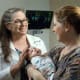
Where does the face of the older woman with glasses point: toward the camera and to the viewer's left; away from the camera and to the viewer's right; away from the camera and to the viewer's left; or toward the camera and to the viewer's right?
toward the camera and to the viewer's right

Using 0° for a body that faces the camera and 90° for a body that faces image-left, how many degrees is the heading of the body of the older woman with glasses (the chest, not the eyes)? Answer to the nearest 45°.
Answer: approximately 315°
